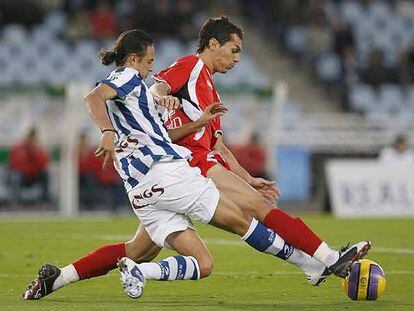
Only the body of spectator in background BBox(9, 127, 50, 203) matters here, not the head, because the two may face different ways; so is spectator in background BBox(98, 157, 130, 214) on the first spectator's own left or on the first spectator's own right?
on the first spectator's own left

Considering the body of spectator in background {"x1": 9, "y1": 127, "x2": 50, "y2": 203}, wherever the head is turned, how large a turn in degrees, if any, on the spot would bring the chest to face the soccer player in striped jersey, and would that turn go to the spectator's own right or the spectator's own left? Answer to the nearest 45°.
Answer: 0° — they already face them

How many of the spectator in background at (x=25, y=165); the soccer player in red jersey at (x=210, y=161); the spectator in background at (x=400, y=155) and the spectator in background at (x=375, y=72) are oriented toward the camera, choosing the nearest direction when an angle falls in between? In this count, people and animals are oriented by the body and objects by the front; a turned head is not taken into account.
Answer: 3

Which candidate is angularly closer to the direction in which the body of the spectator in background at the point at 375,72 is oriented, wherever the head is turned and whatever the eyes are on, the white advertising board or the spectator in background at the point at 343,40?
the white advertising board

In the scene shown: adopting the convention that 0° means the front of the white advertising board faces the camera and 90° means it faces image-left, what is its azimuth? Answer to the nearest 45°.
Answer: approximately 0°
